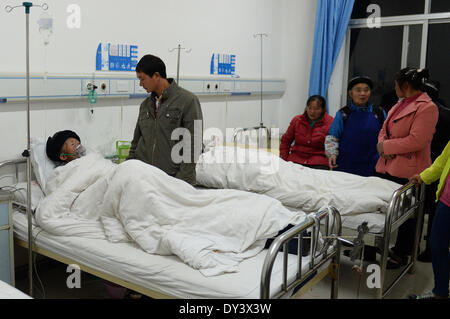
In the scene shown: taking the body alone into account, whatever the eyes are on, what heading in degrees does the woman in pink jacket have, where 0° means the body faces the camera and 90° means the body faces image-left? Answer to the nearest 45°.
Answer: approximately 45°

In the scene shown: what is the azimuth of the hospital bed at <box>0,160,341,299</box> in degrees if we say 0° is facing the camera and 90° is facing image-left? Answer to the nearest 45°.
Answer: approximately 315°

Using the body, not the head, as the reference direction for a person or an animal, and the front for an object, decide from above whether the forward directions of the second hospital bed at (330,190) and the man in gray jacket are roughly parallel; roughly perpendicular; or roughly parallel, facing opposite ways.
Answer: roughly perpendicular

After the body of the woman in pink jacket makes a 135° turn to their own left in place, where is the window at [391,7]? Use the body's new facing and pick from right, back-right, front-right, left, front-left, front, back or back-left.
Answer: left

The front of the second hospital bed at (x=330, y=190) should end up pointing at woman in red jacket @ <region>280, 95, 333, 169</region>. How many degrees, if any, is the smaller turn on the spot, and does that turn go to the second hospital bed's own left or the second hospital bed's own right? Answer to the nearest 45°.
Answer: approximately 135° to the second hospital bed's own left

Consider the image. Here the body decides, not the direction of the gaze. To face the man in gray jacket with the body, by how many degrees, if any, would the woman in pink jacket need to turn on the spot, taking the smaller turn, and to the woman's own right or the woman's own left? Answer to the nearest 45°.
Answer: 0° — they already face them

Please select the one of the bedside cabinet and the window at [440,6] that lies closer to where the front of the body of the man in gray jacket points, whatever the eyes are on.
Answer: the bedside cabinet
